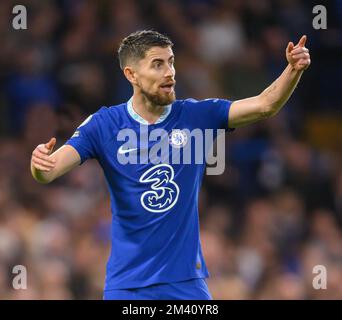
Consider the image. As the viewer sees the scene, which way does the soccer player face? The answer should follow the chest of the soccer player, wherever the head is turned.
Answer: toward the camera

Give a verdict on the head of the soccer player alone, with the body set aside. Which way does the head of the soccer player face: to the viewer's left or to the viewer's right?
to the viewer's right
